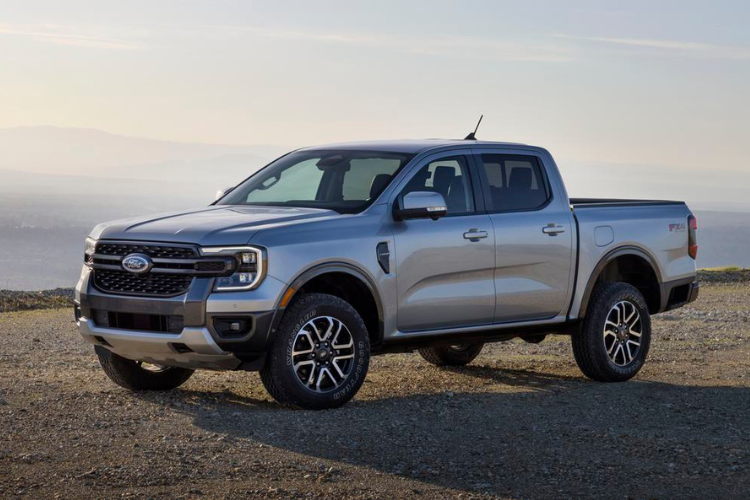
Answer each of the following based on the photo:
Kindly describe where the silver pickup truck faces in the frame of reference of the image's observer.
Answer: facing the viewer and to the left of the viewer

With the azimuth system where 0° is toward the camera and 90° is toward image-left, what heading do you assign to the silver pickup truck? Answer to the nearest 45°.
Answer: approximately 45°
